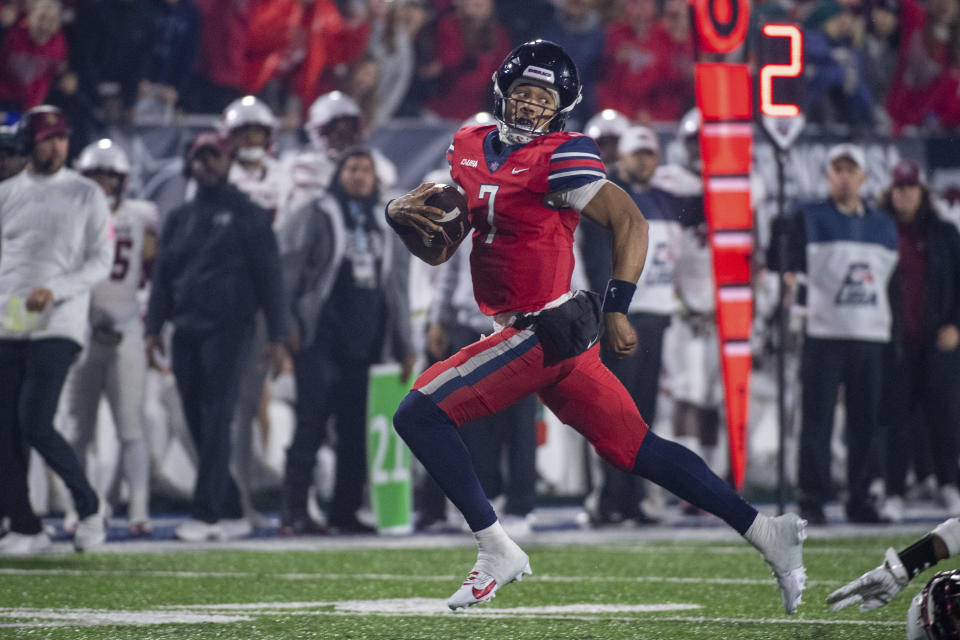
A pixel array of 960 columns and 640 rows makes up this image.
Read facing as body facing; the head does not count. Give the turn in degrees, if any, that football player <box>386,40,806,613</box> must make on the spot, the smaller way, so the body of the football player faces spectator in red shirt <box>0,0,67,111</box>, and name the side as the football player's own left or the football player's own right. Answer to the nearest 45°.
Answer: approximately 90° to the football player's own right

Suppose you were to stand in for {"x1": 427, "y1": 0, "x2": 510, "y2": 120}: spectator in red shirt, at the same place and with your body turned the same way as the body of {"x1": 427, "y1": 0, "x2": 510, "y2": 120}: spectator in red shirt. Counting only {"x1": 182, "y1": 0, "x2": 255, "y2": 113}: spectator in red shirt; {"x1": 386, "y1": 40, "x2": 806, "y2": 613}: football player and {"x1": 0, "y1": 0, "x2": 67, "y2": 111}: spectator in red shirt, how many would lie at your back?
0

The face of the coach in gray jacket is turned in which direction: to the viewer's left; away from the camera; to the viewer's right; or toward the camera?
toward the camera

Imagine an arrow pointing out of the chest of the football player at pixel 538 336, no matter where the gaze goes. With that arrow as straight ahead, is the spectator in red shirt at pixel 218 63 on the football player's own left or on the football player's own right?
on the football player's own right

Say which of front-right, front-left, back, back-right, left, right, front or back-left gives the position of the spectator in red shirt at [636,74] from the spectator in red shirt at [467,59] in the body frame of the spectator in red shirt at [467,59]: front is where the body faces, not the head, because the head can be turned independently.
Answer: left

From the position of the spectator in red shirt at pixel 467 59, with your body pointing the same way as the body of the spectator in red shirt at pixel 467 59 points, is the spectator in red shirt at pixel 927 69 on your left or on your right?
on your left

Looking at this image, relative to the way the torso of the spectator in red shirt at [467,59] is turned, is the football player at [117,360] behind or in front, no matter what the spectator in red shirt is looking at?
in front

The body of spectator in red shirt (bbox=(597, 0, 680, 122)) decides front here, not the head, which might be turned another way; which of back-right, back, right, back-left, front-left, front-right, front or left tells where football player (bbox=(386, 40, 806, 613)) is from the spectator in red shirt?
front

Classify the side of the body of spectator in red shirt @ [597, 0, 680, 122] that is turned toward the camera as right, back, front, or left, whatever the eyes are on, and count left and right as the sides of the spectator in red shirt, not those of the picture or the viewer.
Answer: front

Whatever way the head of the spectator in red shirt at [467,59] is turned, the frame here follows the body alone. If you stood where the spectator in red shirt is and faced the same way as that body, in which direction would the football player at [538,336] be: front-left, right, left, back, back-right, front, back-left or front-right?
front

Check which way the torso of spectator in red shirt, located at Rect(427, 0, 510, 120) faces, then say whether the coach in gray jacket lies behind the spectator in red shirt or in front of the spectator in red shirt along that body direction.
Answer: in front

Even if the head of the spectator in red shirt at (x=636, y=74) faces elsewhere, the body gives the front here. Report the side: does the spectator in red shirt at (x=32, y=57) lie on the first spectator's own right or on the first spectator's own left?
on the first spectator's own right

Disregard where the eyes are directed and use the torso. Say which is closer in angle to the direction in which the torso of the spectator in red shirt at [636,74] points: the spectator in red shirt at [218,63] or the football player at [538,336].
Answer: the football player

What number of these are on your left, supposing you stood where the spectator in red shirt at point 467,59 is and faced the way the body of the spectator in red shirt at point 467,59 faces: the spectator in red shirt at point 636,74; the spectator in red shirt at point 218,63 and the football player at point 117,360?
1

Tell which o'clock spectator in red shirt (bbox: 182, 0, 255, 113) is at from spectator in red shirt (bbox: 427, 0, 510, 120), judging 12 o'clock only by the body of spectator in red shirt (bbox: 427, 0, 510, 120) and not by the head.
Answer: spectator in red shirt (bbox: 182, 0, 255, 113) is roughly at 2 o'clock from spectator in red shirt (bbox: 427, 0, 510, 120).

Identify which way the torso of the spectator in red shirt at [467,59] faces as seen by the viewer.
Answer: toward the camera

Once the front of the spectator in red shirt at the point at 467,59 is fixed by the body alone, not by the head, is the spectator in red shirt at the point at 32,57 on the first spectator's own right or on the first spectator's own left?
on the first spectator's own right
